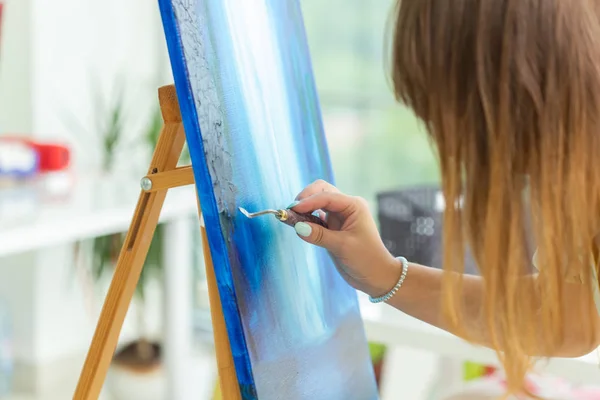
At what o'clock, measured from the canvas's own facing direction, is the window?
The window is roughly at 8 o'clock from the canvas.

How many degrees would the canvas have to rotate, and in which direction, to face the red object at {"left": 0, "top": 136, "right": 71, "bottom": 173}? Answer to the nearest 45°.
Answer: approximately 180°

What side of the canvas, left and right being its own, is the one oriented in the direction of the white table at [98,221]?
back

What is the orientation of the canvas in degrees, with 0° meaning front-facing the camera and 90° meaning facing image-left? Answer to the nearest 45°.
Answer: approximately 315°

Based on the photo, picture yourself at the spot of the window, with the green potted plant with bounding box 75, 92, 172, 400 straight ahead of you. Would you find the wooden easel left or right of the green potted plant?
left
